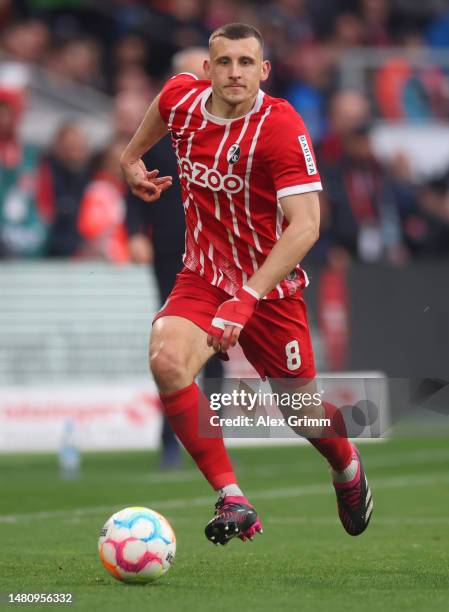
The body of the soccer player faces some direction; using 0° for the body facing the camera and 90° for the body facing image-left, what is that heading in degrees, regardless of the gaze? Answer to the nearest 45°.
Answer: approximately 45°

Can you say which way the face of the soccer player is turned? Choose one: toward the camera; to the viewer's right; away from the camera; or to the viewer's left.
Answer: toward the camera
